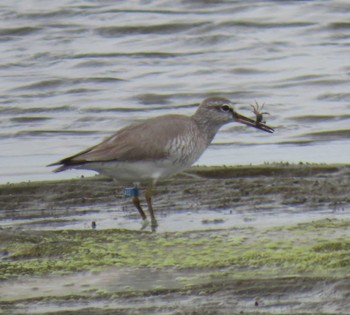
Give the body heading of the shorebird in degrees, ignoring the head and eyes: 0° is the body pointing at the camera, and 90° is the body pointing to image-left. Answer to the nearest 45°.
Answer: approximately 270°
